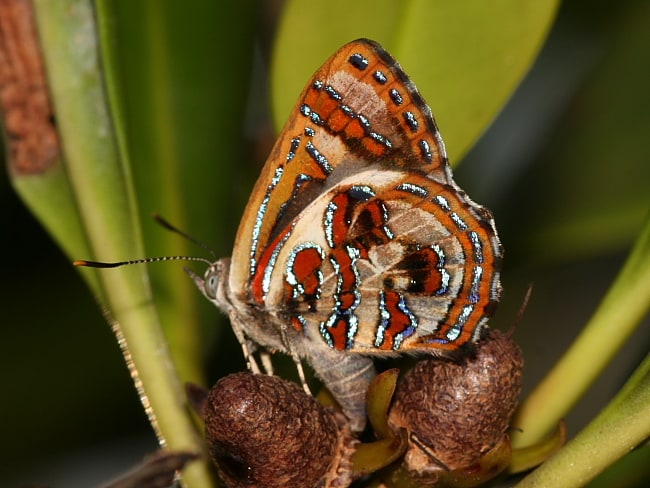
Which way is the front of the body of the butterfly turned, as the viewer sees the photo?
to the viewer's left
